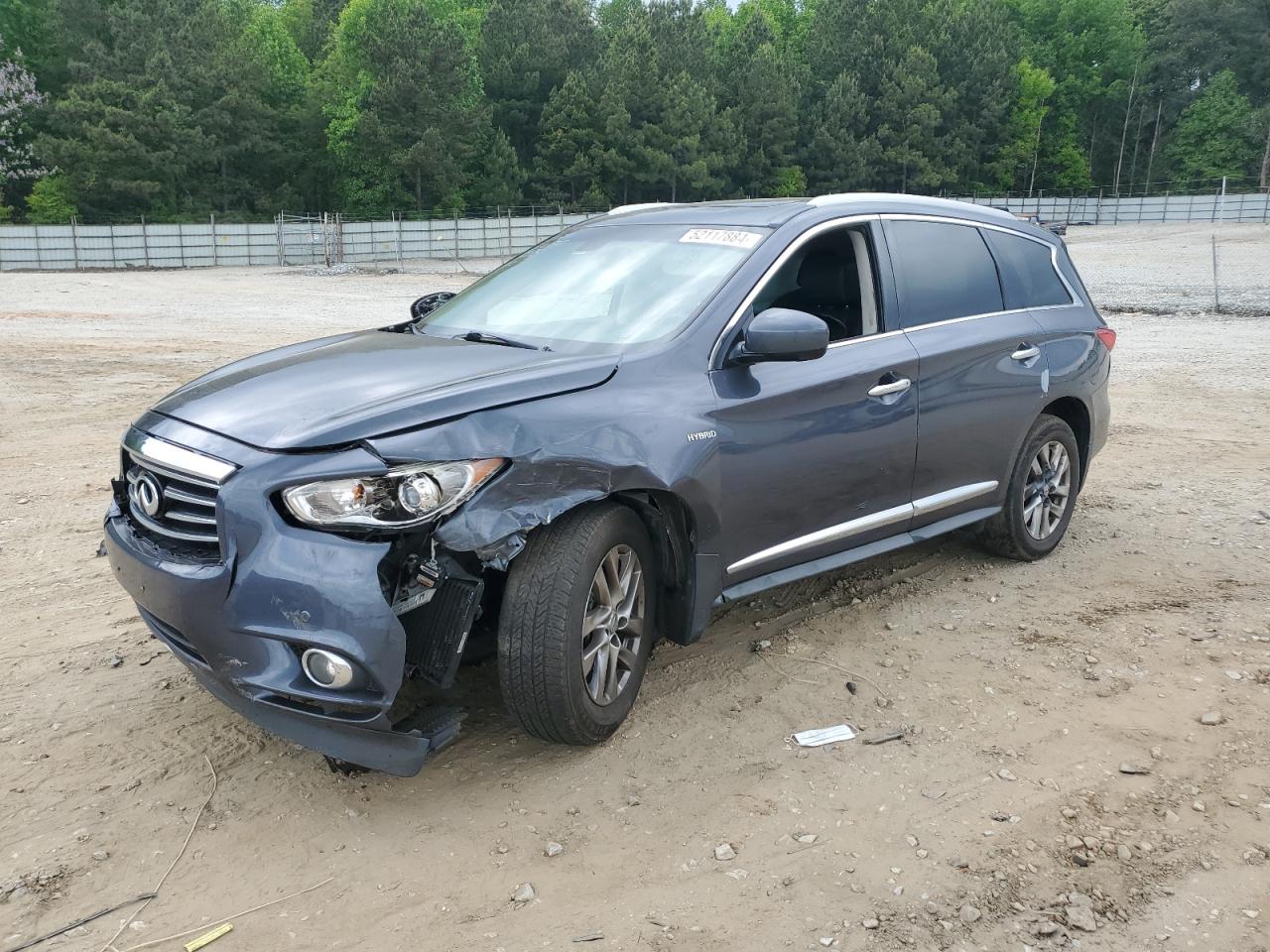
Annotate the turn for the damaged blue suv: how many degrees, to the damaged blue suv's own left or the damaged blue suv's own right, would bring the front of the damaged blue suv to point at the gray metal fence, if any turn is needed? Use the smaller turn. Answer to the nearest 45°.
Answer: approximately 135° to the damaged blue suv's own right

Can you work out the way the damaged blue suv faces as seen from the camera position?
facing the viewer and to the left of the viewer
